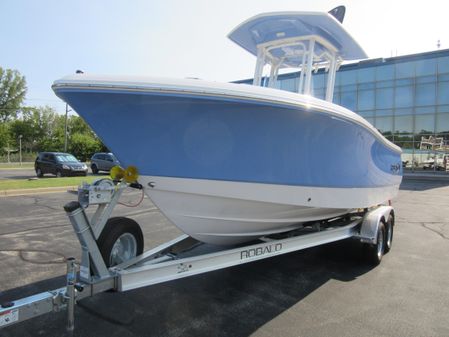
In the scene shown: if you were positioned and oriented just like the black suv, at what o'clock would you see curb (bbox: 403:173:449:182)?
The curb is roughly at 11 o'clock from the black suv.

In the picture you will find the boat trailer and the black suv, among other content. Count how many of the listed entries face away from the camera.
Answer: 0

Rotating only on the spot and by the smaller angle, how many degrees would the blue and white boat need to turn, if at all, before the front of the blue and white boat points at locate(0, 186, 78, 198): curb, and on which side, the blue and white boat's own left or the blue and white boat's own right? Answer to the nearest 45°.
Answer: approximately 90° to the blue and white boat's own right

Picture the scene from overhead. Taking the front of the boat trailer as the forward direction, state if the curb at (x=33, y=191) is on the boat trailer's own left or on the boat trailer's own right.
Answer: on the boat trailer's own right

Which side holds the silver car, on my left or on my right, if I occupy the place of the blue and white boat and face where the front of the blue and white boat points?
on my right

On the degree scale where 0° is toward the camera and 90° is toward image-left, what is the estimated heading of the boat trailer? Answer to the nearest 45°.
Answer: approximately 45°

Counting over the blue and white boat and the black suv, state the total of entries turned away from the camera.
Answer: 0

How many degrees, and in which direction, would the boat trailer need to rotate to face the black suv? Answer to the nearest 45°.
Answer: approximately 135° to its right

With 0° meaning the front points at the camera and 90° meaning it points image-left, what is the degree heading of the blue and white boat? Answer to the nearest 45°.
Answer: approximately 45°

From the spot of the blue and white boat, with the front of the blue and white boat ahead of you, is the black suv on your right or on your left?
on your right
